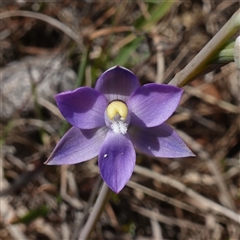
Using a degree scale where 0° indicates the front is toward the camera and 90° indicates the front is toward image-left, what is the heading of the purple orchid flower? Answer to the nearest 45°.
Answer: approximately 0°
